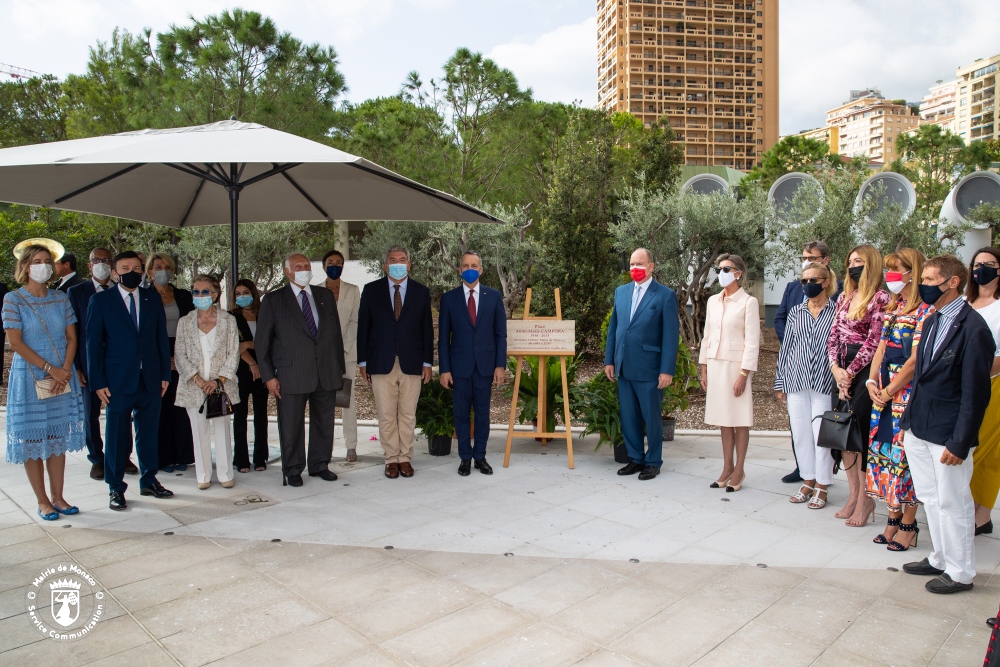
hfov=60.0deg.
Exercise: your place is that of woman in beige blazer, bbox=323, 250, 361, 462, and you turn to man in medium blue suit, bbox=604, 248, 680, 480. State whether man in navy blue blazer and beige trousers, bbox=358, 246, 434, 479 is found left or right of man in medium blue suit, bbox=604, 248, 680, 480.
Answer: right

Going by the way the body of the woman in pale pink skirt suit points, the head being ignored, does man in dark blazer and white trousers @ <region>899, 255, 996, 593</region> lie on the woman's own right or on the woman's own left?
on the woman's own left

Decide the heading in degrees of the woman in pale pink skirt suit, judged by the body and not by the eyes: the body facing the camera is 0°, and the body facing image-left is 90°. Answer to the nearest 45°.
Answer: approximately 45°

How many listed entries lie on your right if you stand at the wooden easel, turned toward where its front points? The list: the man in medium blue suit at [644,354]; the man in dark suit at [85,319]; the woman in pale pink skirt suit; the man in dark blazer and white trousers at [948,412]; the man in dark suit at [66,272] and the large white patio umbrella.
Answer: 3

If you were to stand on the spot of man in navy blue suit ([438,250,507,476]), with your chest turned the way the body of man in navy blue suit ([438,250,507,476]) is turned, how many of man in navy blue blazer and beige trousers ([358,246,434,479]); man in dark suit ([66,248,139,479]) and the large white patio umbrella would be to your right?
3

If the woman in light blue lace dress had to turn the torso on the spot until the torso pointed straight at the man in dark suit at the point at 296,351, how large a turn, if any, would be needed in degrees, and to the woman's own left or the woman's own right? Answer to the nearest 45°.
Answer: approximately 45° to the woman's own left

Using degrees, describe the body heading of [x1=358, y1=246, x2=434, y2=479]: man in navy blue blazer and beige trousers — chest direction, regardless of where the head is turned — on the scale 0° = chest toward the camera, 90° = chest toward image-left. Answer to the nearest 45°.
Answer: approximately 0°

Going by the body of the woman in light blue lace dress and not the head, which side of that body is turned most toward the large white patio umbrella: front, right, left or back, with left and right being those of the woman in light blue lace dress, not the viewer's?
left

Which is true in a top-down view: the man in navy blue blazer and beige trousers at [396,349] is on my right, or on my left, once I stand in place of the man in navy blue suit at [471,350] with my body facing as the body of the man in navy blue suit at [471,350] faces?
on my right
